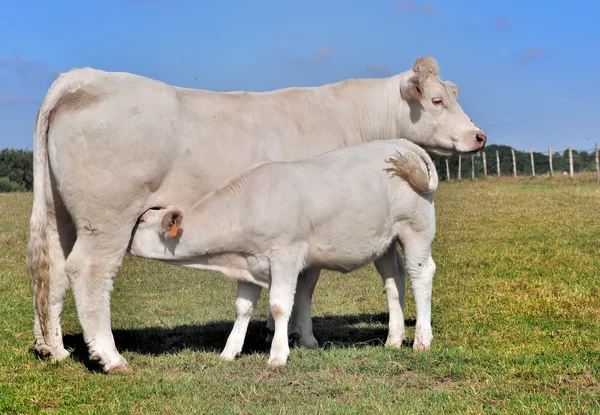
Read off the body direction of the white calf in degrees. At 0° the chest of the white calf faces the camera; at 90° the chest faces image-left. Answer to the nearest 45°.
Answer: approximately 90°
